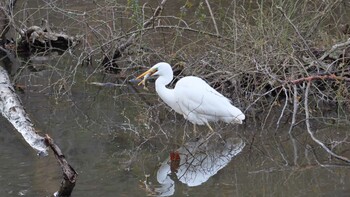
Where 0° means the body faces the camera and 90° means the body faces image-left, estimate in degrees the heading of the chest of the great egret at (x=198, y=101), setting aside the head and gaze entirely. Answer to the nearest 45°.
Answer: approximately 90°

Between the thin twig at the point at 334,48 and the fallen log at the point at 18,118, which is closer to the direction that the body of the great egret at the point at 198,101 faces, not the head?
the fallen log

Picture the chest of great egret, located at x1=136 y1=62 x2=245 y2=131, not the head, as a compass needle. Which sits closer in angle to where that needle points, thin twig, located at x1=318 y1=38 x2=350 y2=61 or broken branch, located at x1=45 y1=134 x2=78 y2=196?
the broken branch

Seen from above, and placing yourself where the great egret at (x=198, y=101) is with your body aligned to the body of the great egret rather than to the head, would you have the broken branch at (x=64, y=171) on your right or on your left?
on your left

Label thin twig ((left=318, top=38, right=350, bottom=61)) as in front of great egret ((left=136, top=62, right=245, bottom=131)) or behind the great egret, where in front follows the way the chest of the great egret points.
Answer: behind
